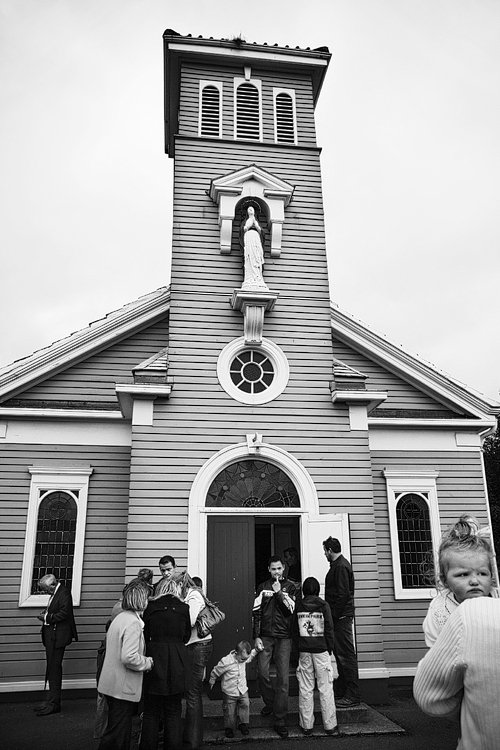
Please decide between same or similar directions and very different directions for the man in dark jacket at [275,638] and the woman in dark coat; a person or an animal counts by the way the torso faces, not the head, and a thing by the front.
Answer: very different directions

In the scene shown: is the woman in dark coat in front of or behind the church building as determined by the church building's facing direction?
in front

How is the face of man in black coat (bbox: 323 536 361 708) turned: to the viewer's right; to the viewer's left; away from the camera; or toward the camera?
to the viewer's left

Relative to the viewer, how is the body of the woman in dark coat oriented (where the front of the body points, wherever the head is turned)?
away from the camera

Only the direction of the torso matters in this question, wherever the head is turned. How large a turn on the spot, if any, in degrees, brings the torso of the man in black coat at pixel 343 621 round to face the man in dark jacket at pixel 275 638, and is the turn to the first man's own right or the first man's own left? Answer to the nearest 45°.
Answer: approximately 45° to the first man's own left

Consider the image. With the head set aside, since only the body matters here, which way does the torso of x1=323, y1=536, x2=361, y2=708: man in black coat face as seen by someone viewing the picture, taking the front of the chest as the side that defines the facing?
to the viewer's left

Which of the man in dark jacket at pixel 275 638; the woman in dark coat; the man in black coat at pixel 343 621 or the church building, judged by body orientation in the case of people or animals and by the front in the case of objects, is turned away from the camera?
the woman in dark coat

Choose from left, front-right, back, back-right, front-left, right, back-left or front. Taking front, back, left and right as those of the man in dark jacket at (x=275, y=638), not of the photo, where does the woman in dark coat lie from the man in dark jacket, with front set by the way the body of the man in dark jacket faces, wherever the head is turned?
front-right

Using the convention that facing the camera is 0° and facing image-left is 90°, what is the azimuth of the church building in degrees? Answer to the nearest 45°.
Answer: approximately 0°

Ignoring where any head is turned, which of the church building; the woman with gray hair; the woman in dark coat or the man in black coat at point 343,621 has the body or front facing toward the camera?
the church building

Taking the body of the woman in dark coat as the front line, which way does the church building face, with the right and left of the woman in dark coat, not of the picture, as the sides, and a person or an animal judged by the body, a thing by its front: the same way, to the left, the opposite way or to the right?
the opposite way

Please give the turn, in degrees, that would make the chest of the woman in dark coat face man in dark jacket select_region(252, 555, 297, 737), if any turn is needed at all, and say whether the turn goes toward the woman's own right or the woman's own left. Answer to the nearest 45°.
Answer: approximately 45° to the woman's own right

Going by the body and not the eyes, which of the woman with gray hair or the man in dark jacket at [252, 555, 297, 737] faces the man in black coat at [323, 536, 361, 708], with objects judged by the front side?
the woman with gray hair

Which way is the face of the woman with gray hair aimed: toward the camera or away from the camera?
away from the camera

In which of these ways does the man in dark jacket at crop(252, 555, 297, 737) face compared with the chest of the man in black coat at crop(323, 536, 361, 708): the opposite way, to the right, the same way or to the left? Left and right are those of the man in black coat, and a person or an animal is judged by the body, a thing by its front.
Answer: to the left

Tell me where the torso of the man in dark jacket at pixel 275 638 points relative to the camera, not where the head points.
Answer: toward the camera
